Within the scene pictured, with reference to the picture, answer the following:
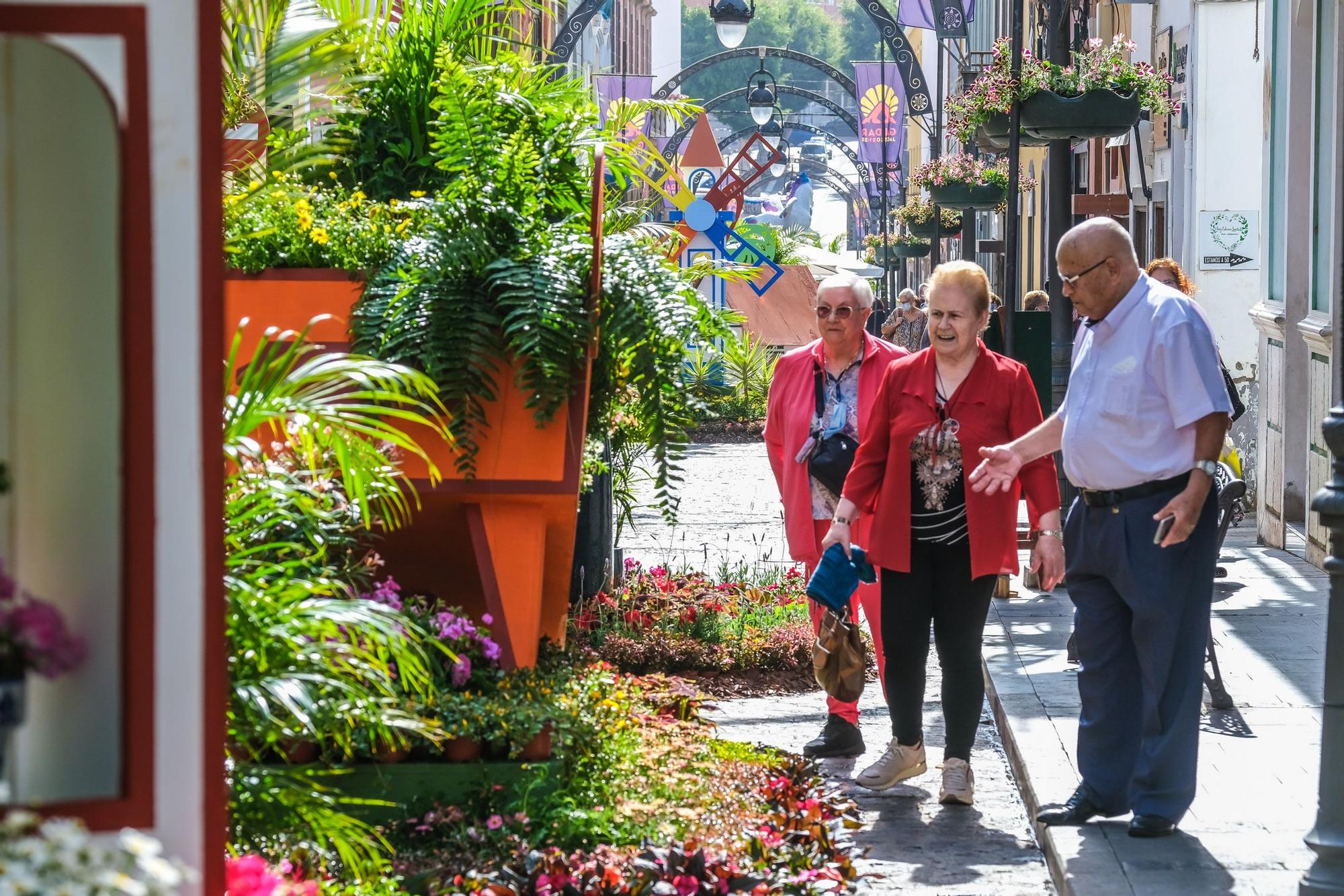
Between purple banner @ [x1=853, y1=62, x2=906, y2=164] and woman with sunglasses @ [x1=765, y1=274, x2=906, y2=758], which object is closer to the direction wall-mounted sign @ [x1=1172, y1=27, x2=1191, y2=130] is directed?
the woman with sunglasses

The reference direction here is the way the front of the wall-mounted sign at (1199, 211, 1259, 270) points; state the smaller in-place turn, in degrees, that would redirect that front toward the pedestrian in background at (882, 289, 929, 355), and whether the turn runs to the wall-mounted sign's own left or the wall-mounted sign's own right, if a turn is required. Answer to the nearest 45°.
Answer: approximately 90° to the wall-mounted sign's own right

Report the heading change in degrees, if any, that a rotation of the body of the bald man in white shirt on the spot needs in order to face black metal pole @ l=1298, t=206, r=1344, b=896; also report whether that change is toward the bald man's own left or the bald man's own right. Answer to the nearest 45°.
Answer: approximately 90° to the bald man's own left
